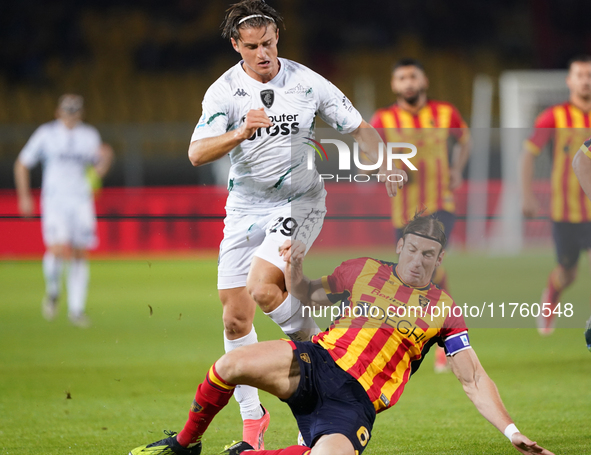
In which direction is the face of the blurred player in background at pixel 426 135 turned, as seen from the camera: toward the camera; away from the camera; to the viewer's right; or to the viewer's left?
toward the camera

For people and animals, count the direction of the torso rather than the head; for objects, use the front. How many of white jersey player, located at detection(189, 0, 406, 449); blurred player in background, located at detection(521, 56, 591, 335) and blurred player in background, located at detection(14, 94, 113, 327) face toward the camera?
3

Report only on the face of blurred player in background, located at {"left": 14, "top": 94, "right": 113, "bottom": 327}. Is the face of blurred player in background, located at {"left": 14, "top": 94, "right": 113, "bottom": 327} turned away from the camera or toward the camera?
toward the camera

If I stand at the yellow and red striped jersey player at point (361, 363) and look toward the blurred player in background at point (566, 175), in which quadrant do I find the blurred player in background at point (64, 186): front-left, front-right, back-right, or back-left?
front-left

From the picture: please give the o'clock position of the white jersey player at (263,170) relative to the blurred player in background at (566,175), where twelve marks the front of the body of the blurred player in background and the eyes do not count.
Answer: The white jersey player is roughly at 1 o'clock from the blurred player in background.

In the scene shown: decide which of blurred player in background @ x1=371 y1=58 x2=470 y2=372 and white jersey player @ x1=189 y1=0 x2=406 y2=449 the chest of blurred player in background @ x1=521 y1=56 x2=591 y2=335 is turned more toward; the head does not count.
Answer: the white jersey player

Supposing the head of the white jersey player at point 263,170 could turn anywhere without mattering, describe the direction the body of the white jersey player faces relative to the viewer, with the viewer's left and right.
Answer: facing the viewer

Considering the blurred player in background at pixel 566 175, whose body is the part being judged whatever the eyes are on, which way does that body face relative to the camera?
toward the camera

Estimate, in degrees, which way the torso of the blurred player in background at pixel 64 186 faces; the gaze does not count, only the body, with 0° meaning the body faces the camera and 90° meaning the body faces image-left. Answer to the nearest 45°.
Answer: approximately 0°

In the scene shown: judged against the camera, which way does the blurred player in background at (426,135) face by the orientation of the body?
toward the camera

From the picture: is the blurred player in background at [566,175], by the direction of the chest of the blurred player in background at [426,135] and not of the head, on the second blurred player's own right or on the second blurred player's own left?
on the second blurred player's own left

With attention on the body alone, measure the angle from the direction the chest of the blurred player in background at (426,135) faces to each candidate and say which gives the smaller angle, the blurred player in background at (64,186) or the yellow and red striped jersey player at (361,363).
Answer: the yellow and red striped jersey player
